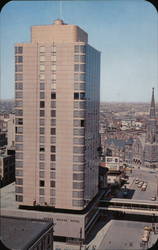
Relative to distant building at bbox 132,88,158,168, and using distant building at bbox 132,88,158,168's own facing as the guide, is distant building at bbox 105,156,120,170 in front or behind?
in front

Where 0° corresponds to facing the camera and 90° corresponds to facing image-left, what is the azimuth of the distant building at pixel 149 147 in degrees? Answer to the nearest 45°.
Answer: approximately 45°

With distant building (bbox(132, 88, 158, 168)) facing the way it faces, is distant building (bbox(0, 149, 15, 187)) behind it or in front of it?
in front

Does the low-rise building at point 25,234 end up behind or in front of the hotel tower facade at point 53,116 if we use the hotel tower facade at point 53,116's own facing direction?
in front

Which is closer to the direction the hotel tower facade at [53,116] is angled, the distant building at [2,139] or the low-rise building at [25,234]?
the low-rise building

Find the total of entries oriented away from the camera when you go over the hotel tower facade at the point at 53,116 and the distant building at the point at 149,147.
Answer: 0

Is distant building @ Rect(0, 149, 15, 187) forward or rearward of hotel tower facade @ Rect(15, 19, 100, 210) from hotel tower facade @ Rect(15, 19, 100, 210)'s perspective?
rearward

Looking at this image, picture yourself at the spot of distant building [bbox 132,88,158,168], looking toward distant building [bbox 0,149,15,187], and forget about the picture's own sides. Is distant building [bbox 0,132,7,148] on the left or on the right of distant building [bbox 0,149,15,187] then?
right

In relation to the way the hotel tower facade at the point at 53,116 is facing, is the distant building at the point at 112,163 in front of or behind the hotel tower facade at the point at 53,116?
behind

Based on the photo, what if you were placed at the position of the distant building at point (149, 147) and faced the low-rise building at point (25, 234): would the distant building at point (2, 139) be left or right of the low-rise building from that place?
right
